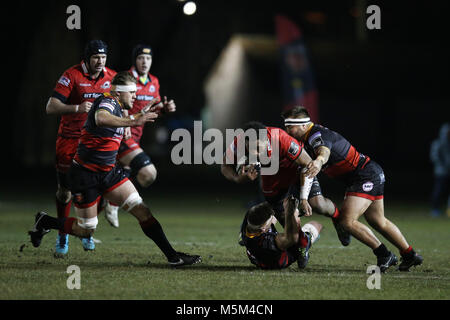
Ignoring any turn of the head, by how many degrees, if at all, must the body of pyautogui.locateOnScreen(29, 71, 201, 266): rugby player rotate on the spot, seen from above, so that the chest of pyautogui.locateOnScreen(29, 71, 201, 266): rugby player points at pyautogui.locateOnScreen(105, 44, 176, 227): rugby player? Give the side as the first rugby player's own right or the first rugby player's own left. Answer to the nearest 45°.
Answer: approximately 90° to the first rugby player's own left

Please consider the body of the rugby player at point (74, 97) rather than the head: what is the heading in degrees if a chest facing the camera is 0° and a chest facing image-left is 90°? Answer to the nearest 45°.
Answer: approximately 315°

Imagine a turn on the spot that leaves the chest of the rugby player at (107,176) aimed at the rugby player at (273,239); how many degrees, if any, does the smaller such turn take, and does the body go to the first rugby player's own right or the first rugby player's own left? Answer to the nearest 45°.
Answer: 0° — they already face them

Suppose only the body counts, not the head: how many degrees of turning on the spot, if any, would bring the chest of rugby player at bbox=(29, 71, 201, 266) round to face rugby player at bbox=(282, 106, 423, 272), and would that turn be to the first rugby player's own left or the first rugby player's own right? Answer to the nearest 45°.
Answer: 0° — they already face them

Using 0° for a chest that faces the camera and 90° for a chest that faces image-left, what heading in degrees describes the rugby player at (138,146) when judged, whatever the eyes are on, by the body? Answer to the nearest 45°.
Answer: approximately 315°

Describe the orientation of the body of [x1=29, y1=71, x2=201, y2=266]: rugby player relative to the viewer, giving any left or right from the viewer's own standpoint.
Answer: facing to the right of the viewer

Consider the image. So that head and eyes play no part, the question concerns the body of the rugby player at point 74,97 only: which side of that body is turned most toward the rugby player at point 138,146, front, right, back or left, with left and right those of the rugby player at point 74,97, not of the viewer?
left
